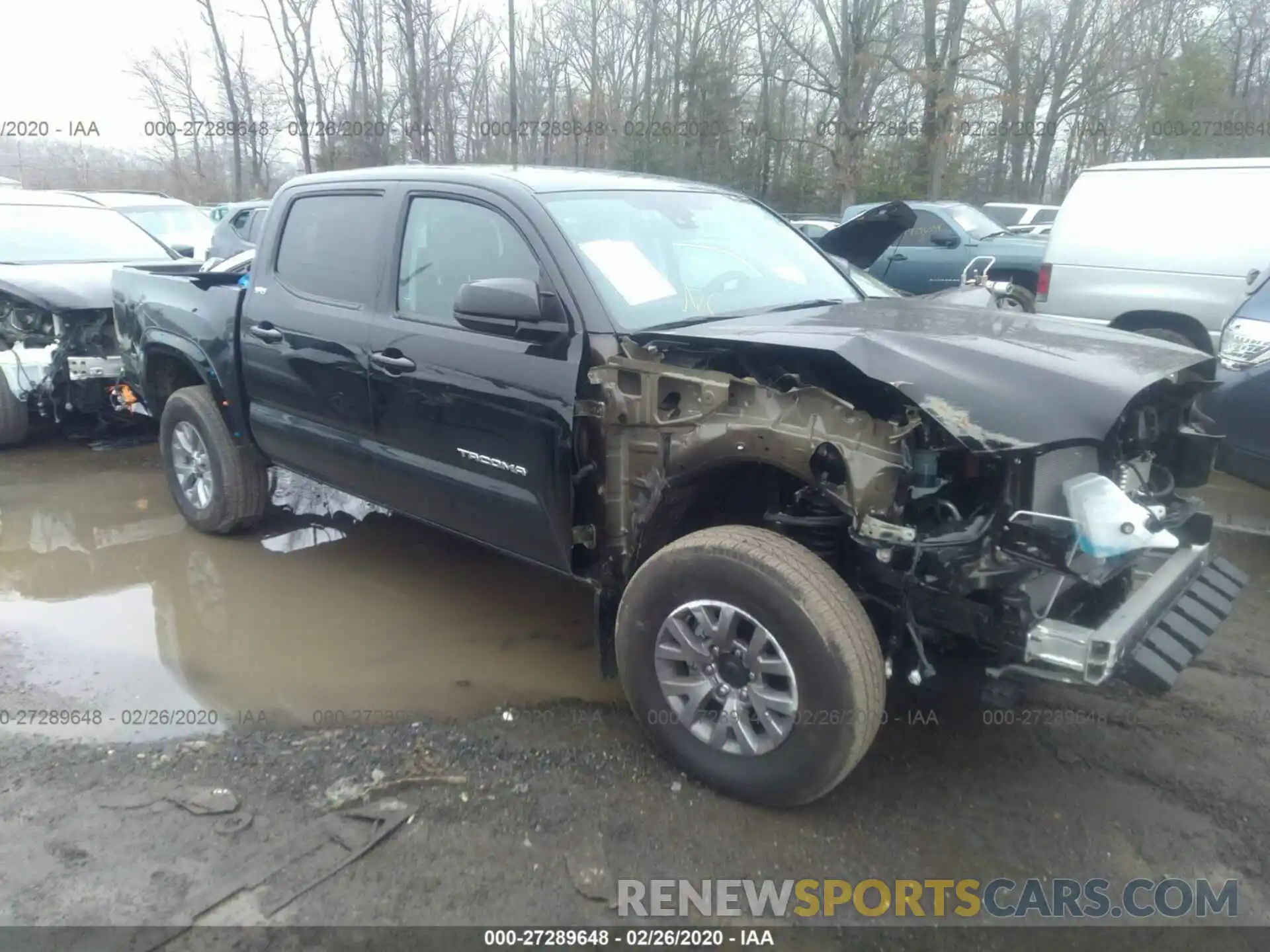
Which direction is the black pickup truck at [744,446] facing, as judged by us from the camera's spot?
facing the viewer and to the right of the viewer

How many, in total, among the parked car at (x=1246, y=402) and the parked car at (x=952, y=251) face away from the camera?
0

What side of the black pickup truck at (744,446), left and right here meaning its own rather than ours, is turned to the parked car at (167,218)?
back

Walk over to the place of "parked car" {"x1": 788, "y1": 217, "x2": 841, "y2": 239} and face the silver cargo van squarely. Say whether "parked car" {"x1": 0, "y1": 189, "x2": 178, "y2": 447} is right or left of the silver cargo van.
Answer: right

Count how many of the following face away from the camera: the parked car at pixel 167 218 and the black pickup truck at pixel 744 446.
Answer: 0

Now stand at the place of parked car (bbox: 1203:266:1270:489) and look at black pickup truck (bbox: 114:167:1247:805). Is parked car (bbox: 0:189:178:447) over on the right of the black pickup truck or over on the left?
right
